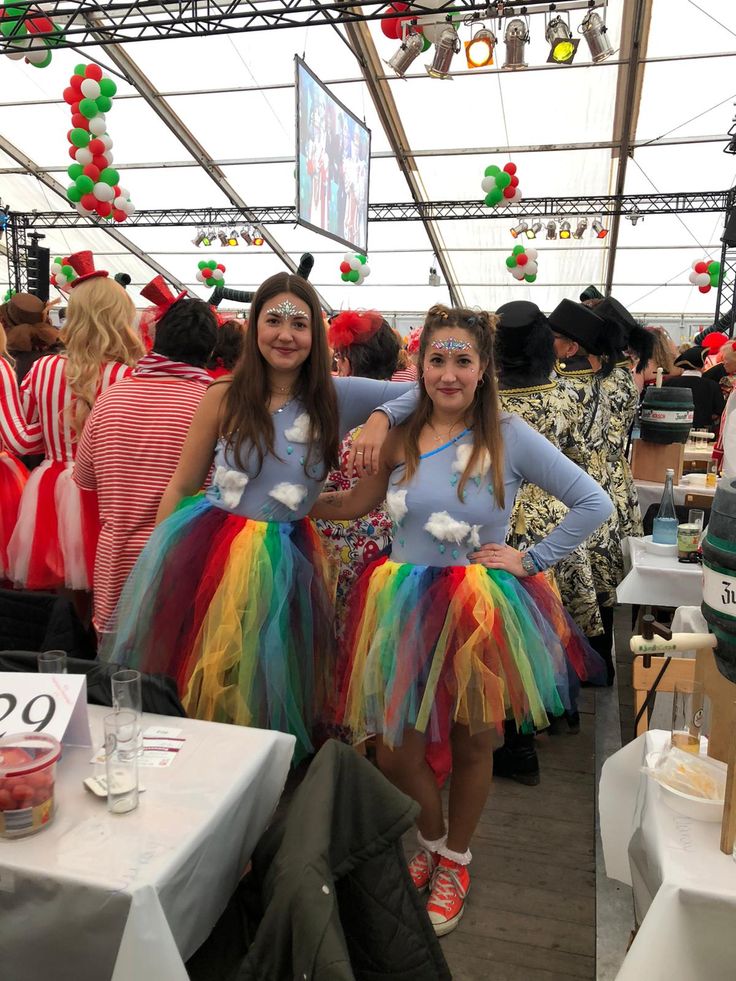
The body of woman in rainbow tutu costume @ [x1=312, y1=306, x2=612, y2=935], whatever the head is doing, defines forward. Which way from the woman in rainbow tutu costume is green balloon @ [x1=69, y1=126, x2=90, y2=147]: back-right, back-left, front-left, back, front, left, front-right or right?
back-right

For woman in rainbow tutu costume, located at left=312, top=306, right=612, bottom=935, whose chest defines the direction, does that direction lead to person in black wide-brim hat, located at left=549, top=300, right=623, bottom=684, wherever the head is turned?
no

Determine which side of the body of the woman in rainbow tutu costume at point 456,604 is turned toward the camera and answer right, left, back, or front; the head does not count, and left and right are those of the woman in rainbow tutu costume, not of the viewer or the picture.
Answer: front

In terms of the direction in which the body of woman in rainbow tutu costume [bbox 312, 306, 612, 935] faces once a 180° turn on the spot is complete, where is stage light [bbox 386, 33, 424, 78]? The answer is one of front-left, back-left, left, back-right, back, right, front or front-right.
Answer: front

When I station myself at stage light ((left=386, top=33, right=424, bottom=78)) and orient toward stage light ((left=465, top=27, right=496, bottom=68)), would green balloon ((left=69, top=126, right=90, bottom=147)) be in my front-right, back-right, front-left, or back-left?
back-left

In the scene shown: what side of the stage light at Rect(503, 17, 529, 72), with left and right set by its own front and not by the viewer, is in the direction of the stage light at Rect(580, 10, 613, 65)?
right

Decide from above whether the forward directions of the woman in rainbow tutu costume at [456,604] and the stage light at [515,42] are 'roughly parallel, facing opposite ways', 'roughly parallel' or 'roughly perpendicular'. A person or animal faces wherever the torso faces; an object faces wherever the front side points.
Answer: roughly parallel, facing opposite ways

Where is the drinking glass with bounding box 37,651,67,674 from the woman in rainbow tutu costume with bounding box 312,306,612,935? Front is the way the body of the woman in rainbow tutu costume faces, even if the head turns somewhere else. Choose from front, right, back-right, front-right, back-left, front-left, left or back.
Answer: front-right

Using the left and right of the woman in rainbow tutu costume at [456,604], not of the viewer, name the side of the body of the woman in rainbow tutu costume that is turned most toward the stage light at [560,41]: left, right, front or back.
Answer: back

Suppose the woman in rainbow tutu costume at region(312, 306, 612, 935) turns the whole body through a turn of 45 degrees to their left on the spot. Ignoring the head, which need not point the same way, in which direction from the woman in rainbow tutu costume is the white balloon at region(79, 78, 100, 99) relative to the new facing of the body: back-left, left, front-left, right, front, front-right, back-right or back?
back

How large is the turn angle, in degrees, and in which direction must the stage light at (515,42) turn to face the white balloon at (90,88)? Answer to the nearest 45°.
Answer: approximately 90° to its left

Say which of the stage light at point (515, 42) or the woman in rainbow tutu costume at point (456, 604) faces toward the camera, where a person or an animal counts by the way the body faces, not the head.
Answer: the woman in rainbow tutu costume

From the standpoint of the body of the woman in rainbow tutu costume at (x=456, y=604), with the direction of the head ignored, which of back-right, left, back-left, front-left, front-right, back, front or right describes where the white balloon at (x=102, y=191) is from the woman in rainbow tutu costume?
back-right

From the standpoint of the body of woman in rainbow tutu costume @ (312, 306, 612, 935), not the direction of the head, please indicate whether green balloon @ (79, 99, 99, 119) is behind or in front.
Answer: behind
